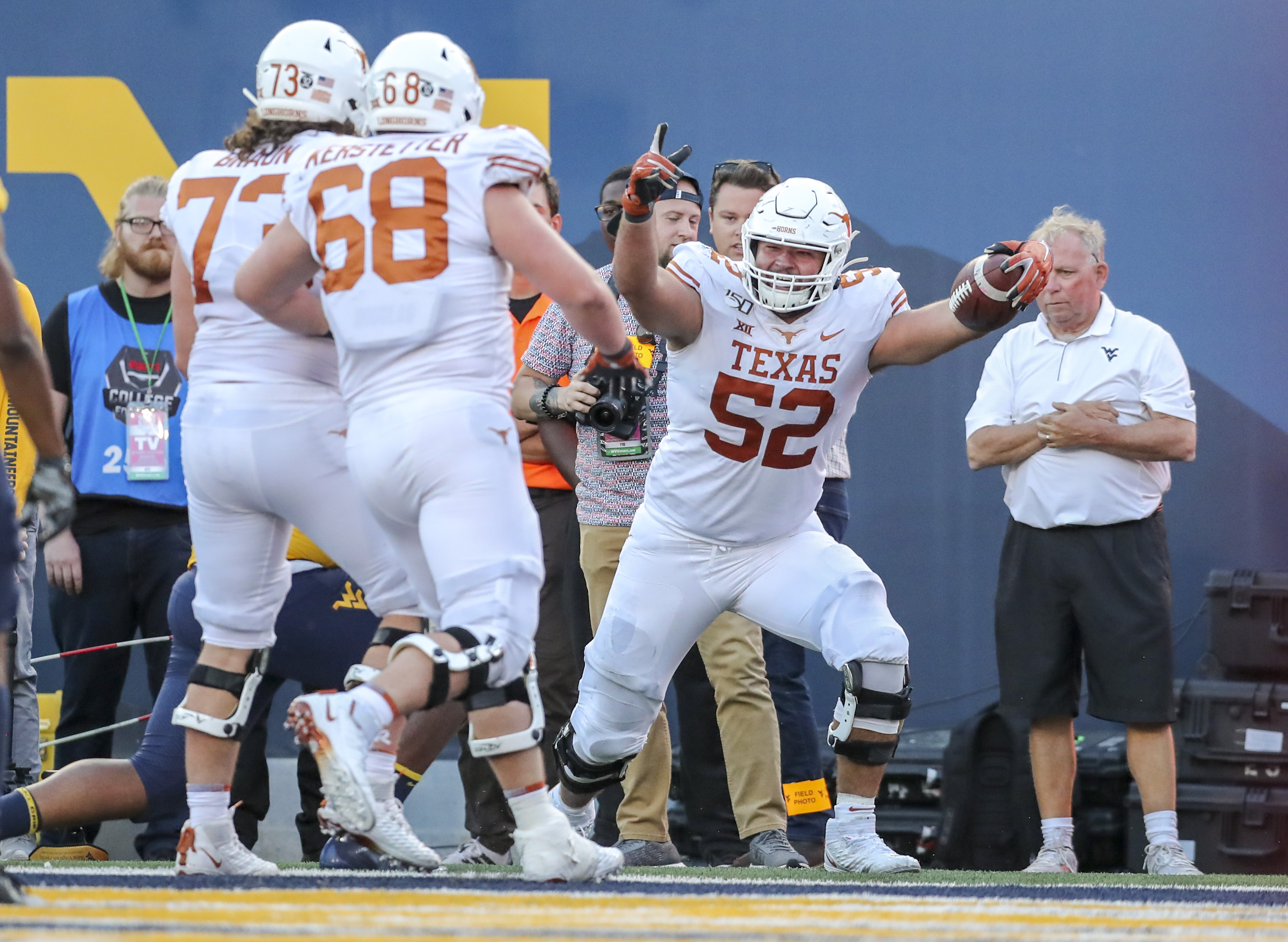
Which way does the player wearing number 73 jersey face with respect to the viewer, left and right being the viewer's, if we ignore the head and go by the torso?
facing away from the viewer and to the right of the viewer

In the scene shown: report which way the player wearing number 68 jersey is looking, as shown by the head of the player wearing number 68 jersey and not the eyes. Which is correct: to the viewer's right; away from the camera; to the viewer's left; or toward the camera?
away from the camera

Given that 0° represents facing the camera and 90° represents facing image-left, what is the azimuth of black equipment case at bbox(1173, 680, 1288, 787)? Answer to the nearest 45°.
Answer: approximately 0°

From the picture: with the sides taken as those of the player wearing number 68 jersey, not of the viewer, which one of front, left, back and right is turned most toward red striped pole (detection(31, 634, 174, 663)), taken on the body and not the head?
left

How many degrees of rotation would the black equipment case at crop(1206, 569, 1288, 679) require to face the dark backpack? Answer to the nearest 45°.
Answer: approximately 90° to its right

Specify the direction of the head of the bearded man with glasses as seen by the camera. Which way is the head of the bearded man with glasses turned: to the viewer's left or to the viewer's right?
to the viewer's right

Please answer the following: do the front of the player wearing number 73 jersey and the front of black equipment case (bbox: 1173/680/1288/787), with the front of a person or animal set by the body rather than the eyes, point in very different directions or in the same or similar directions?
very different directions

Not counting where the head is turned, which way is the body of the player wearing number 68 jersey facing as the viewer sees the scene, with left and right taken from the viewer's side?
facing away from the viewer and to the right of the viewer

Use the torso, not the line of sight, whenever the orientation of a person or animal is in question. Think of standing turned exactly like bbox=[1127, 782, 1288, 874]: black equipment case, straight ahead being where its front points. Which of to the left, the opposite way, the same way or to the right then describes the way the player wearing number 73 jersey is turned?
the opposite way

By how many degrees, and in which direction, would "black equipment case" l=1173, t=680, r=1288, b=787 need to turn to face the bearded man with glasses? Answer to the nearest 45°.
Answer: approximately 90° to its right
